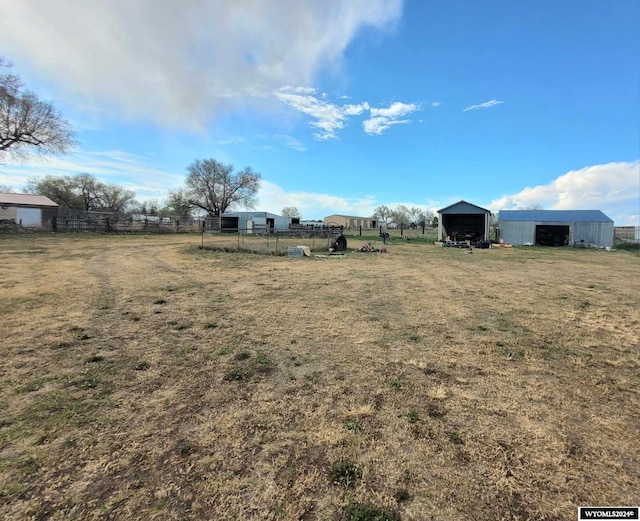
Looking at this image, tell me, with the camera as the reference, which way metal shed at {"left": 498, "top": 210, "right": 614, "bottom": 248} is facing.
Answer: facing the viewer

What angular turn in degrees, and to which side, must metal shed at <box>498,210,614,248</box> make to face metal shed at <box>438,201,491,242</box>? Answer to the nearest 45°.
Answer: approximately 45° to its right

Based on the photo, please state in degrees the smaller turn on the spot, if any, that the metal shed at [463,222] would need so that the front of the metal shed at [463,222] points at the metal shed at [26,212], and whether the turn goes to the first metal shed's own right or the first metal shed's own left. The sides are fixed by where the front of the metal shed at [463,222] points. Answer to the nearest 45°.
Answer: approximately 90° to the first metal shed's own right

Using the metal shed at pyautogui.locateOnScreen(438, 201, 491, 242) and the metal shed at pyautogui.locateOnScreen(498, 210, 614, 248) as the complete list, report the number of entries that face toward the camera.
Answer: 2

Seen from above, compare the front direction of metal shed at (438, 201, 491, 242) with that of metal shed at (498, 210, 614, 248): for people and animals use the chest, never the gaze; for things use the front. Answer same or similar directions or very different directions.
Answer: same or similar directions

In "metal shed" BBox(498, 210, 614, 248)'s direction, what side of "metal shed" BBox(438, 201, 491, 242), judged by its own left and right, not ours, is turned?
left

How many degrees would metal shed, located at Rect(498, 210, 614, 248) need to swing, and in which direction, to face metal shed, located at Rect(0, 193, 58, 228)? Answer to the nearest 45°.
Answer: approximately 45° to its right
